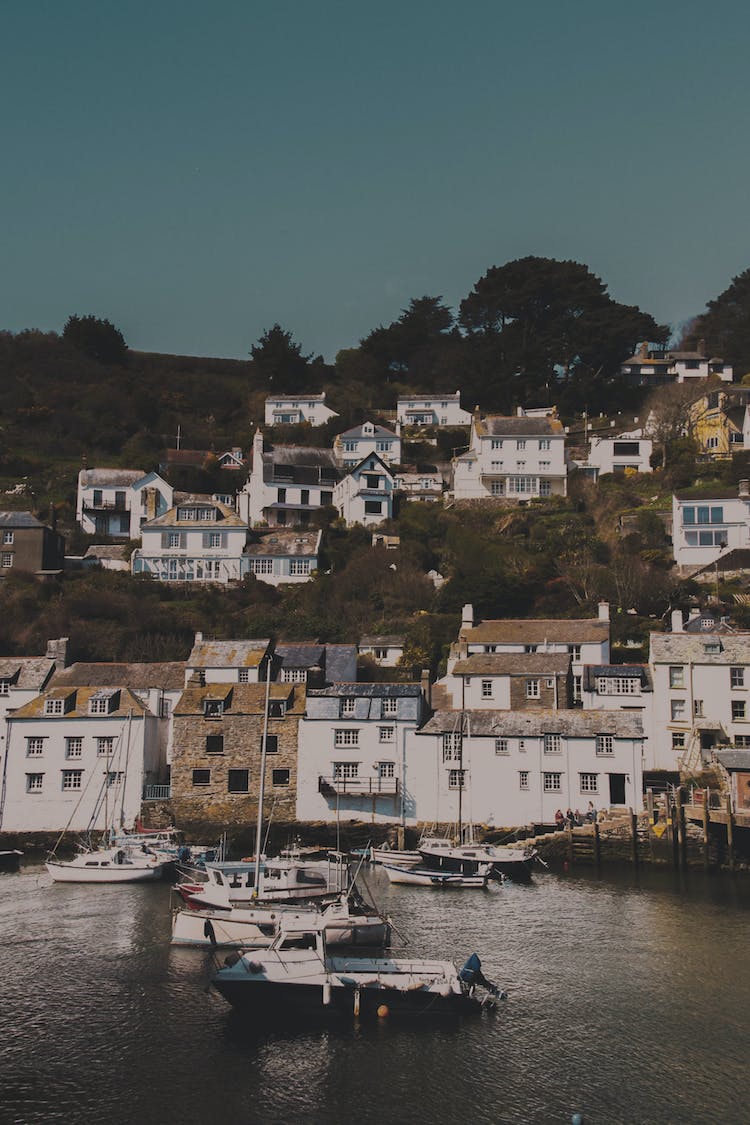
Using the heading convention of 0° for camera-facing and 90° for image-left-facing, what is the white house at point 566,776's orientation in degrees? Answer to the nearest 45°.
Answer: approximately 0°
